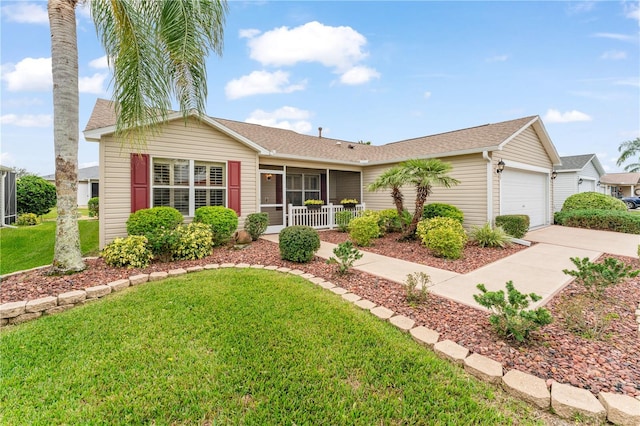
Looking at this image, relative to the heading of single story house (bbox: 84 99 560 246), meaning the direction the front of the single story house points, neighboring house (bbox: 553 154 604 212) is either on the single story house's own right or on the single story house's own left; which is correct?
on the single story house's own left

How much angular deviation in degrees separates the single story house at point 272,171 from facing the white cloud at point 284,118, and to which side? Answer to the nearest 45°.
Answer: approximately 135° to its left

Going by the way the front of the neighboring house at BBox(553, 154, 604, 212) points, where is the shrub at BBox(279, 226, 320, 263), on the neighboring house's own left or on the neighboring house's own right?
on the neighboring house's own right

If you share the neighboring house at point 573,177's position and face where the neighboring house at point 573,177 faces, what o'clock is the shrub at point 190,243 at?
The shrub is roughly at 2 o'clock from the neighboring house.

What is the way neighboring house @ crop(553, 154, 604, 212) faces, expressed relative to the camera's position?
facing the viewer and to the right of the viewer

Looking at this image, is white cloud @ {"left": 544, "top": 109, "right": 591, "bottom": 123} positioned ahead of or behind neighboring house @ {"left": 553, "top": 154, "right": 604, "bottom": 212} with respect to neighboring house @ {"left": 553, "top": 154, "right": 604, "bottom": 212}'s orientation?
behind

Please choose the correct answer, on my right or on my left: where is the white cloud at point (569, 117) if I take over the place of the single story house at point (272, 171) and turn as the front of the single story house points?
on my left

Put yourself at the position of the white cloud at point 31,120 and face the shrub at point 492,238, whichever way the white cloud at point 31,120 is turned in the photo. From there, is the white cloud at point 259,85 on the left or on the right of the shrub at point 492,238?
left

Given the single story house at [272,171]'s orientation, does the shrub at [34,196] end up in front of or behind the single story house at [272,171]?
behind

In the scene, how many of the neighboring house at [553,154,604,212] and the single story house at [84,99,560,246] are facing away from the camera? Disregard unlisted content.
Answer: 0

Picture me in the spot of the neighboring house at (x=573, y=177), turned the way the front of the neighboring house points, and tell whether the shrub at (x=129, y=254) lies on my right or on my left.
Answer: on my right
